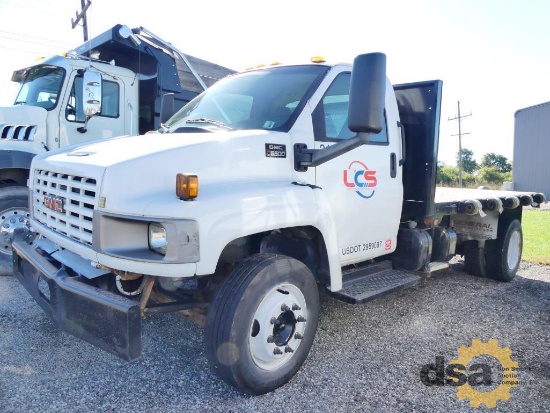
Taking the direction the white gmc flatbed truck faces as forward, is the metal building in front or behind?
behind

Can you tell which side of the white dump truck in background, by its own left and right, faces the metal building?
back

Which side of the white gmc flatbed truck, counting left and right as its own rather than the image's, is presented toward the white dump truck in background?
right

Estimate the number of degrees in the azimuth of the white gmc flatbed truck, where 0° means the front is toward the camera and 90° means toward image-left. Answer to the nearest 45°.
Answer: approximately 45°

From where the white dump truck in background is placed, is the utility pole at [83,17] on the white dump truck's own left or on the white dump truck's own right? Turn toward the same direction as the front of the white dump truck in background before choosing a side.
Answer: on the white dump truck's own right

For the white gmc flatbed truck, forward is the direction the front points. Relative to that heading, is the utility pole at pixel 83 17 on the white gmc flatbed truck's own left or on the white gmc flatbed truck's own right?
on the white gmc flatbed truck's own right

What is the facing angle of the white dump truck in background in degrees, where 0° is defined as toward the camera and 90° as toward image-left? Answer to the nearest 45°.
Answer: approximately 45°
